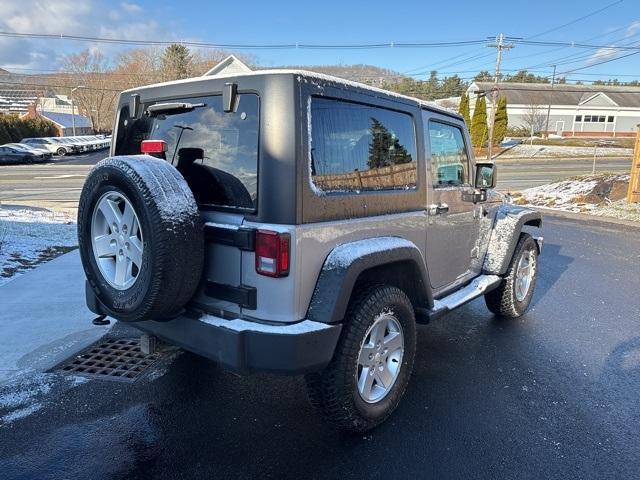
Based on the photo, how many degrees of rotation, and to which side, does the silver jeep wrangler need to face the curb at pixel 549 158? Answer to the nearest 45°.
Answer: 0° — it already faces it

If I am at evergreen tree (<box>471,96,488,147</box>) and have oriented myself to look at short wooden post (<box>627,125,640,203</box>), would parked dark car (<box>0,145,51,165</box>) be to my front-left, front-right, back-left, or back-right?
front-right

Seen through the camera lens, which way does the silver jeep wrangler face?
facing away from the viewer and to the right of the viewer

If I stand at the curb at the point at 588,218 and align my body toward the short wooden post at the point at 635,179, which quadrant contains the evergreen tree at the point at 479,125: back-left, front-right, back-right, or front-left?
front-left

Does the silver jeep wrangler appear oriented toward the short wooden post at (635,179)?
yes

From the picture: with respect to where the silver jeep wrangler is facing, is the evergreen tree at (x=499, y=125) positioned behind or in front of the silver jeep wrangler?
in front
